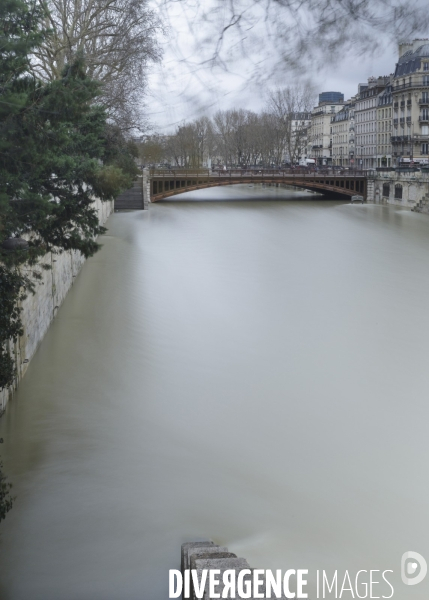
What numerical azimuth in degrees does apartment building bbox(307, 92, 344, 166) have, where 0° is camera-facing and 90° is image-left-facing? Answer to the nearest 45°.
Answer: approximately 45°

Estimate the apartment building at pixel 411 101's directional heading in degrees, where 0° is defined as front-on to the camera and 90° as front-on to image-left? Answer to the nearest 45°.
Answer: approximately 45°

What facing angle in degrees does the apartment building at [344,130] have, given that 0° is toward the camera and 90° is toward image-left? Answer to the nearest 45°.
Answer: approximately 45°
